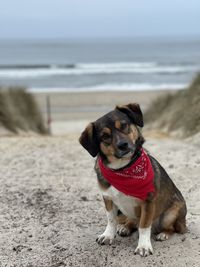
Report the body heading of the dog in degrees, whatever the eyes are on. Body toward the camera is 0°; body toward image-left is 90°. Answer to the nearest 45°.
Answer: approximately 45°
